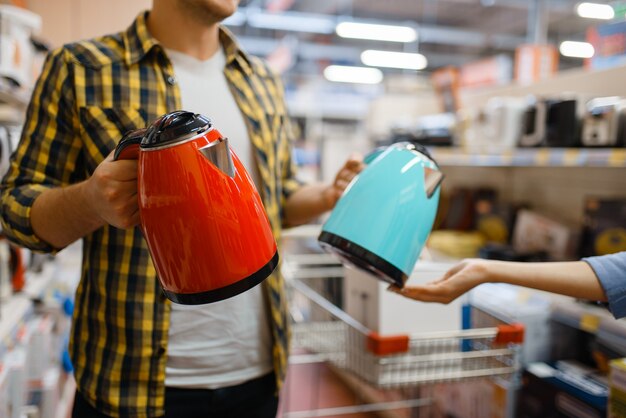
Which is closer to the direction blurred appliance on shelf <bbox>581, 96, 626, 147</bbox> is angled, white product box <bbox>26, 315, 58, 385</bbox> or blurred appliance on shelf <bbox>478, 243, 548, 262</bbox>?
the white product box

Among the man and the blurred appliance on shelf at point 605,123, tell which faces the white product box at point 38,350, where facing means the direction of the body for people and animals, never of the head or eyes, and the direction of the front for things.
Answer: the blurred appliance on shelf

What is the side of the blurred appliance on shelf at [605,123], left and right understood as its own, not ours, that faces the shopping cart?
front

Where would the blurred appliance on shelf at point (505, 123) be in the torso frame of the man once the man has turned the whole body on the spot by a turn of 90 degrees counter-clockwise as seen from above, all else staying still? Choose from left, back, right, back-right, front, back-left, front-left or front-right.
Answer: front

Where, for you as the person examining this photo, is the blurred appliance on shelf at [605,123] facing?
facing the viewer and to the left of the viewer

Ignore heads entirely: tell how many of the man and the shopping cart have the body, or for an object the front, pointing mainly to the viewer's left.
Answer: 0

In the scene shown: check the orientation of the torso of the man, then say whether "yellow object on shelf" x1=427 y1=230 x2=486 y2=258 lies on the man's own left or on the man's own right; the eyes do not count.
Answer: on the man's own left

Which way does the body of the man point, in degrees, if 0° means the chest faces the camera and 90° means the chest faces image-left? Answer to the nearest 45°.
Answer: approximately 315°
